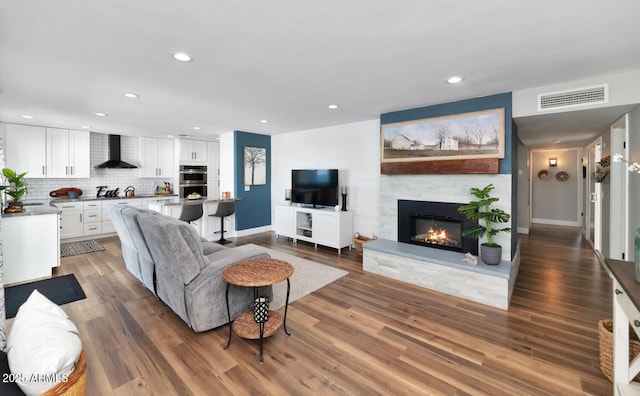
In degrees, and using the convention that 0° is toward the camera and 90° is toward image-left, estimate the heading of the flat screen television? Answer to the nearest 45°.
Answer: approximately 45°

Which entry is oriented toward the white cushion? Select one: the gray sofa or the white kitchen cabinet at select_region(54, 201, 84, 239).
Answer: the white kitchen cabinet

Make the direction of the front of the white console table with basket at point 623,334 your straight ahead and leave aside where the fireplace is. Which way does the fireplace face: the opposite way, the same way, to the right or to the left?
to the left

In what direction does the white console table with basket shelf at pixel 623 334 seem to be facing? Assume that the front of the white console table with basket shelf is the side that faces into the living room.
to the viewer's left

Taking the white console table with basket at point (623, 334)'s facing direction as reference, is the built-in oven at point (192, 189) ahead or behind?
ahead

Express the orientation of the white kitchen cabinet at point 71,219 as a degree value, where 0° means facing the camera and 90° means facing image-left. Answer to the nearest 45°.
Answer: approximately 0°

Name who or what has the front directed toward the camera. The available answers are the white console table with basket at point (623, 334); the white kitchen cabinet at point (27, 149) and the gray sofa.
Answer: the white kitchen cabinet

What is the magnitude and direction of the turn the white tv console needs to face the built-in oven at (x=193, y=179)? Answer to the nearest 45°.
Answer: approximately 90° to its right

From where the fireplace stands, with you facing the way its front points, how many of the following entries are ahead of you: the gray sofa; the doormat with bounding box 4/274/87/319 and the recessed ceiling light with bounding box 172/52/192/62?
3

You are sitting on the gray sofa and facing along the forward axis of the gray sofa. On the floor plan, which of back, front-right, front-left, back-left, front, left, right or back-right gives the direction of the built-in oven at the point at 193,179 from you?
front-left

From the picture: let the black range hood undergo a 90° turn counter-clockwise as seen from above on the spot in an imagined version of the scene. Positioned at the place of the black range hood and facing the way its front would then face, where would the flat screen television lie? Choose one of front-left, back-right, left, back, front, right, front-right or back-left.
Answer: front-right

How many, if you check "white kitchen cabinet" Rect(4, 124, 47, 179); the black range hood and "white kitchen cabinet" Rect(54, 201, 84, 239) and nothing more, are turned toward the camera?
3

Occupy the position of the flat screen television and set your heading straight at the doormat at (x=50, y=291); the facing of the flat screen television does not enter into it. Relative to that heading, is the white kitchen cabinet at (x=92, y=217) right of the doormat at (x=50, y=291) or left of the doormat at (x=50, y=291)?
right

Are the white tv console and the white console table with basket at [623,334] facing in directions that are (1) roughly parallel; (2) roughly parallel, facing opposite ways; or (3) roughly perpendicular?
roughly perpendicular
